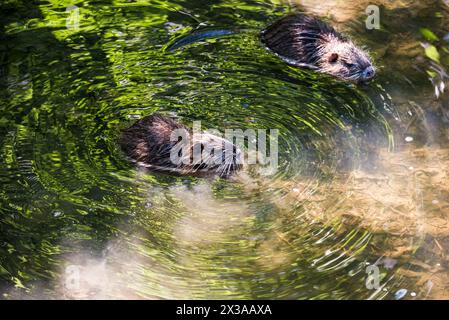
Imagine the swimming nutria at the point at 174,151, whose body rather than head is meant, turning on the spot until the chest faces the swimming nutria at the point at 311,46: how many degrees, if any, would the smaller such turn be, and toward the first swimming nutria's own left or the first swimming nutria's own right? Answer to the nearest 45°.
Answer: approximately 45° to the first swimming nutria's own left

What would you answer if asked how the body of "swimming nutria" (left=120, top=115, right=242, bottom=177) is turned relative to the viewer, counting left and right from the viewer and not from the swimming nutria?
facing to the right of the viewer

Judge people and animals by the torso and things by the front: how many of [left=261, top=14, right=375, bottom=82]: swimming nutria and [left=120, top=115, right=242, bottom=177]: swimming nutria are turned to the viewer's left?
0

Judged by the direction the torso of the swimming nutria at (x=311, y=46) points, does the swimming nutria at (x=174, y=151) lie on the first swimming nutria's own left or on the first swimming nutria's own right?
on the first swimming nutria's own right

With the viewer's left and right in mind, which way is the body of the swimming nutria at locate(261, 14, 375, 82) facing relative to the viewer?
facing the viewer and to the right of the viewer
